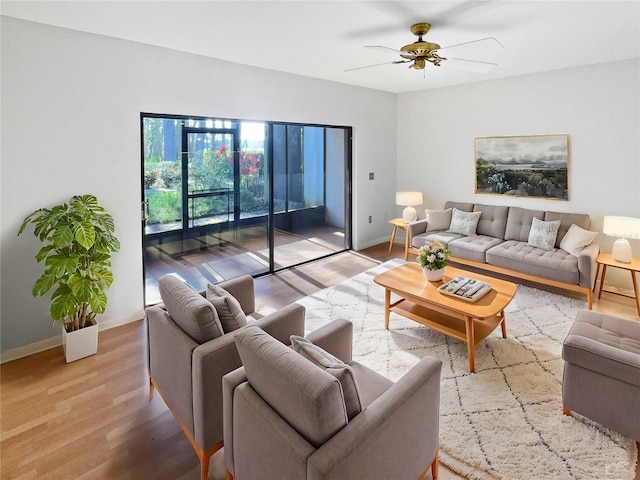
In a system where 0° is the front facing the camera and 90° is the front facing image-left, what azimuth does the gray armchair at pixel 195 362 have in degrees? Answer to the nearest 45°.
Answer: approximately 225°

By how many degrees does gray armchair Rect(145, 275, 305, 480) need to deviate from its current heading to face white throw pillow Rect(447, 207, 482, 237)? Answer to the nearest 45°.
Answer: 0° — it already faces it

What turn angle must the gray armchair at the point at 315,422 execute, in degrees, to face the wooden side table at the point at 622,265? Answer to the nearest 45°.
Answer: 0° — it already faces it

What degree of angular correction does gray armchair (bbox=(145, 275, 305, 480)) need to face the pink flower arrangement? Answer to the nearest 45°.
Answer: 0° — it already faces it

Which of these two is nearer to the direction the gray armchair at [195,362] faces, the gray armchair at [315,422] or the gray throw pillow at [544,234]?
the gray throw pillow

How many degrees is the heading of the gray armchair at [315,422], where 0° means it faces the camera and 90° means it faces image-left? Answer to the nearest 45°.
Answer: approximately 225°
